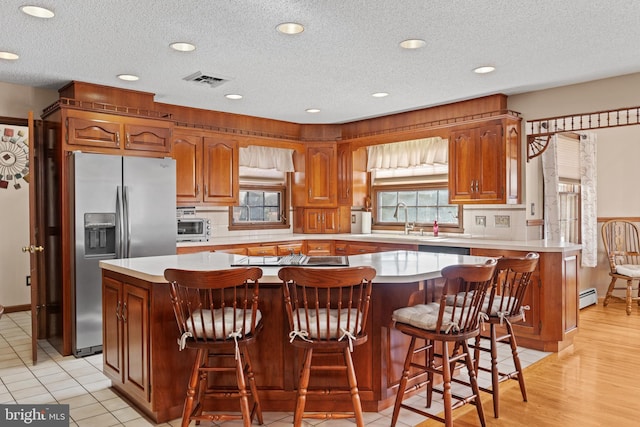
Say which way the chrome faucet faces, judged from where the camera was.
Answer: facing the viewer and to the left of the viewer

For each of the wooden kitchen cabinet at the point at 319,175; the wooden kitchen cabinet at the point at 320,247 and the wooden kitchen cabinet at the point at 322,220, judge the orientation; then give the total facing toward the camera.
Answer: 3

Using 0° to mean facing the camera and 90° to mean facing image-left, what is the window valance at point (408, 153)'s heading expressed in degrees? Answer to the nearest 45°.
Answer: approximately 45°

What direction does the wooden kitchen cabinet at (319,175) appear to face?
toward the camera

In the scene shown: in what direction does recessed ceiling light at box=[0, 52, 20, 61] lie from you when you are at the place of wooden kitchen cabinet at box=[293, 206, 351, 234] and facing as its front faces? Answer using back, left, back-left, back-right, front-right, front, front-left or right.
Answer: front-right

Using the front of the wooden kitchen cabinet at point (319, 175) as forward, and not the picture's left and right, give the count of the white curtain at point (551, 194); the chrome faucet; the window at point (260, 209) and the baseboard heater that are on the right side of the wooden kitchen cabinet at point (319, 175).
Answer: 1

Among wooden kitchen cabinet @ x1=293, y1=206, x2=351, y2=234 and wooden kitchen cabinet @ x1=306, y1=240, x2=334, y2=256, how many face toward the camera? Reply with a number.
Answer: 2

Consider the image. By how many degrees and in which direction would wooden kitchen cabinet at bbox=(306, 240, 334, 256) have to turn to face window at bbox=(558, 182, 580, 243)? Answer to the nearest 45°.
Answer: approximately 90° to its left

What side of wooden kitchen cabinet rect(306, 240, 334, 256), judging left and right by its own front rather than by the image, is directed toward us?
front

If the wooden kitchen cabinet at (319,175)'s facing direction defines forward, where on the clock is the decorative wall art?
The decorative wall art is roughly at 3 o'clock from the wooden kitchen cabinet.

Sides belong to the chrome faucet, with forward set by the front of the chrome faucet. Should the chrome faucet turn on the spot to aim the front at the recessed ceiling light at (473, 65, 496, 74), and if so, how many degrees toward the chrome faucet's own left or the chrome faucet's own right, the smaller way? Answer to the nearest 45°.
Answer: approximately 45° to the chrome faucet's own left

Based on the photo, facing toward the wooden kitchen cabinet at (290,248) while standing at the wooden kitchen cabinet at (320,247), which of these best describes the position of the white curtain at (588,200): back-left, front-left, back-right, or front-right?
back-left

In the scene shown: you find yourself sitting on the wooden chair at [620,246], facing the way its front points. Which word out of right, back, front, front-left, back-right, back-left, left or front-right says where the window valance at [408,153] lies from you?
right

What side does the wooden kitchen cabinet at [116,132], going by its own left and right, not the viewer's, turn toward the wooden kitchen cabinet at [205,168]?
left

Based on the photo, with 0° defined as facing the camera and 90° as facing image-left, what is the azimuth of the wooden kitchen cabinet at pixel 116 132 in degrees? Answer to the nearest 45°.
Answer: approximately 315°

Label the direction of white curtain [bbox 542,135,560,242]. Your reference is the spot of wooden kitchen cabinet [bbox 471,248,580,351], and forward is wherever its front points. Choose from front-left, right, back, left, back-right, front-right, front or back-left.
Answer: back-right

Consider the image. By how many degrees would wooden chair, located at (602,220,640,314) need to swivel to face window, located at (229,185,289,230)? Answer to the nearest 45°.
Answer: approximately 90° to its right
